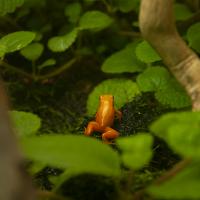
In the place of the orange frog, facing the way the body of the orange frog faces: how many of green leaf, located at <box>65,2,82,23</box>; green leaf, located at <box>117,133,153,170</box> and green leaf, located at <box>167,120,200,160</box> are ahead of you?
1

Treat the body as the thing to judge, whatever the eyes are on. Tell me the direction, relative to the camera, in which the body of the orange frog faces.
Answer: away from the camera

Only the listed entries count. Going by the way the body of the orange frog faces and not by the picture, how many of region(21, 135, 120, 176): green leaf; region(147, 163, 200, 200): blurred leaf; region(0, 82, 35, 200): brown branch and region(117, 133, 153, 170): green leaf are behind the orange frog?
4

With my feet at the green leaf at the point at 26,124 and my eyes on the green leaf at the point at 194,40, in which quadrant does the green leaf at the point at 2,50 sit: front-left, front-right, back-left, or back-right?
front-left

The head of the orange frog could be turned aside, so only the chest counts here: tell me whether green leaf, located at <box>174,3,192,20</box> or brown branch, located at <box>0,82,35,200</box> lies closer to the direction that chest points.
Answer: the green leaf
